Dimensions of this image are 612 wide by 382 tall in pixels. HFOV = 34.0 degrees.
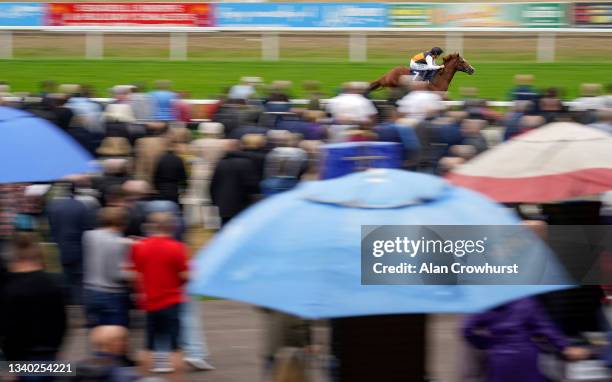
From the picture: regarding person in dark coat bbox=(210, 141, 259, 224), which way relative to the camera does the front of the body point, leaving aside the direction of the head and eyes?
away from the camera

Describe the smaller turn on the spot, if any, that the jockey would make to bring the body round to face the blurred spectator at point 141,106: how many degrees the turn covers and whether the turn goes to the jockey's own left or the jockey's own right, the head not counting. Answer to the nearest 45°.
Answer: approximately 135° to the jockey's own right

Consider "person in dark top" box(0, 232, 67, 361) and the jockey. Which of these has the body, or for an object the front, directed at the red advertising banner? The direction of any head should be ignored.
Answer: the person in dark top

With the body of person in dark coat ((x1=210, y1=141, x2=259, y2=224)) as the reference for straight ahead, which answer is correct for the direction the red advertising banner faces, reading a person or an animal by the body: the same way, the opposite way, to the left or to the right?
the opposite way

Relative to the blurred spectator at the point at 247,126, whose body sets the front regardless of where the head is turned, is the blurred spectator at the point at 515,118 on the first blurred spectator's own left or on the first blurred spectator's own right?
on the first blurred spectator's own right

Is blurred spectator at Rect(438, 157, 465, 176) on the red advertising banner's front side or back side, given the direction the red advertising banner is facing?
on the front side

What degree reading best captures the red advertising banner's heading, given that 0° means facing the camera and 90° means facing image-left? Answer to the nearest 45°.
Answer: approximately 0°

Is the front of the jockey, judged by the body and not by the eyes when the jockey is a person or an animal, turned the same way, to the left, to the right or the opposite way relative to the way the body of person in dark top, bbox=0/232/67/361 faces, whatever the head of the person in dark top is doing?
to the right

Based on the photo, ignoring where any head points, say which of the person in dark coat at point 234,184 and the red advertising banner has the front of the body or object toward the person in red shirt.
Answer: the red advertising banner

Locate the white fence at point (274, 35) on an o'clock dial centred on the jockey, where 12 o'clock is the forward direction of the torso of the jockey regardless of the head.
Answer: The white fence is roughly at 8 o'clock from the jockey.

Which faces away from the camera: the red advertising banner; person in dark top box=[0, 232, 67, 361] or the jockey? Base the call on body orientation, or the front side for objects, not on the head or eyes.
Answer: the person in dark top

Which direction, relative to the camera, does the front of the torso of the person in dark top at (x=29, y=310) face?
away from the camera

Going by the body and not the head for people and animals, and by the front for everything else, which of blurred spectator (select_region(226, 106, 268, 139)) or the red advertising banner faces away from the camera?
the blurred spectator

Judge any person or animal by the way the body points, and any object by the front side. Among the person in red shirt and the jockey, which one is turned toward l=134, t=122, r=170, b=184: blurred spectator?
the person in red shirt

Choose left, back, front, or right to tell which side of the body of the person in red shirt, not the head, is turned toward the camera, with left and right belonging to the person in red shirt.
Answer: back

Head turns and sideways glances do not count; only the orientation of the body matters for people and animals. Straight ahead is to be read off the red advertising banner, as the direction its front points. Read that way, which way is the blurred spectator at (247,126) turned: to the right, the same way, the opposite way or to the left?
the opposite way

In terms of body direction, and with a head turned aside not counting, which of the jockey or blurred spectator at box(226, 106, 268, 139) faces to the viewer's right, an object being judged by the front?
the jockey

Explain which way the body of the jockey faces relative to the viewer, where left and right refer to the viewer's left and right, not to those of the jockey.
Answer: facing to the right of the viewer

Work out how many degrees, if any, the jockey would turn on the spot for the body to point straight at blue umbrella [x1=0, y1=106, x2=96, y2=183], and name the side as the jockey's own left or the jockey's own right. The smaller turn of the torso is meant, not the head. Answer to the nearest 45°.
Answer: approximately 90° to the jockey's own right

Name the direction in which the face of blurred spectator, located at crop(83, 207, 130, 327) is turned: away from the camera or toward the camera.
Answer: away from the camera

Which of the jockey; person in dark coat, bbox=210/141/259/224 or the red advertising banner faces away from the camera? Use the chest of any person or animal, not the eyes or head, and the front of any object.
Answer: the person in dark coat
